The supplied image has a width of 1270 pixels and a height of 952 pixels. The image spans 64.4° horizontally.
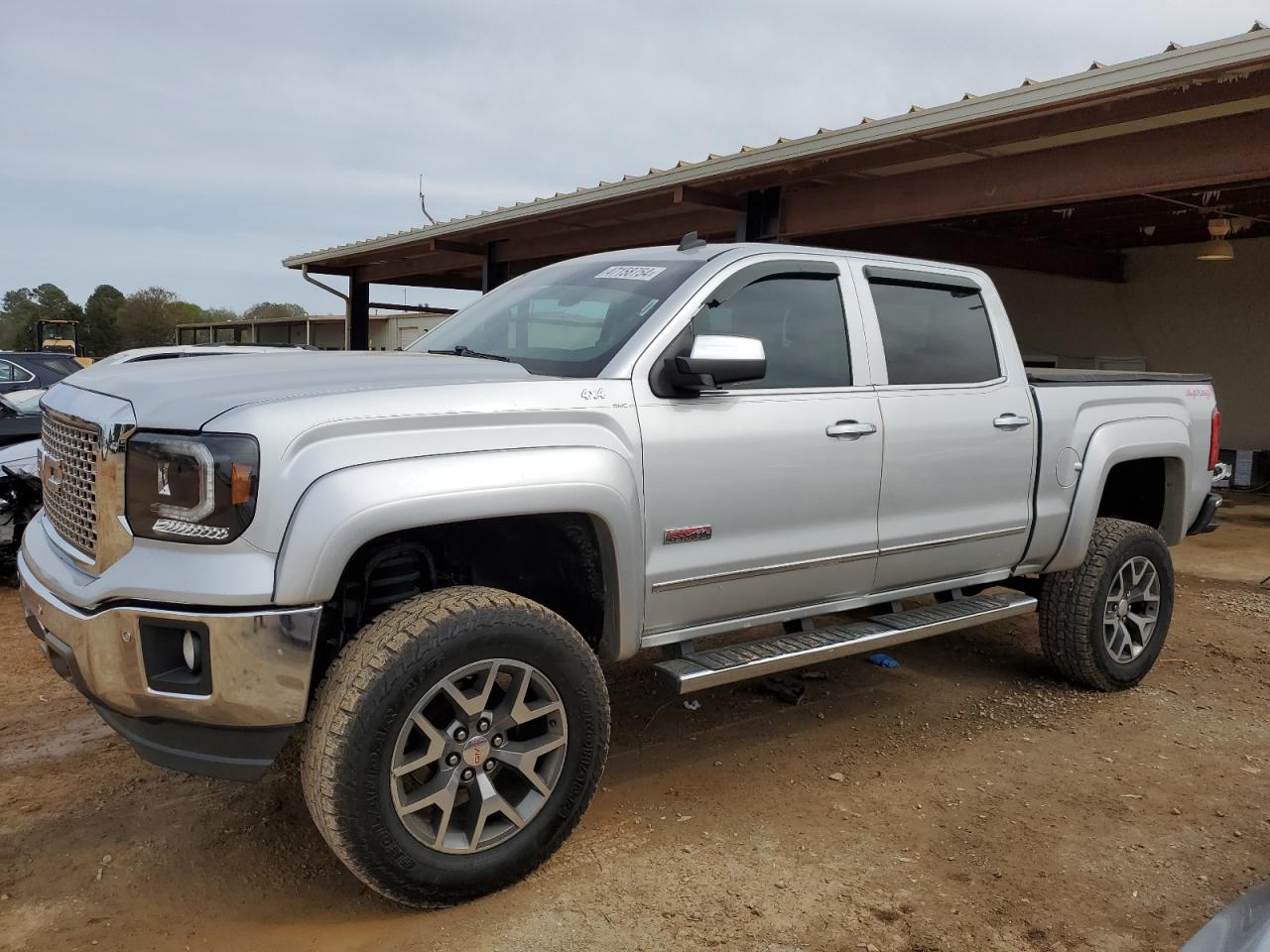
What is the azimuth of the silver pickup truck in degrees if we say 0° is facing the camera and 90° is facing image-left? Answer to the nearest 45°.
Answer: approximately 45°

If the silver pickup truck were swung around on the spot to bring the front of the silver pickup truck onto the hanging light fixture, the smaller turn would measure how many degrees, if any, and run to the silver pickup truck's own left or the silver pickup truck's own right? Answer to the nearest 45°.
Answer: approximately 180°

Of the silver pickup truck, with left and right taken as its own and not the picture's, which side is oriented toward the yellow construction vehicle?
right
